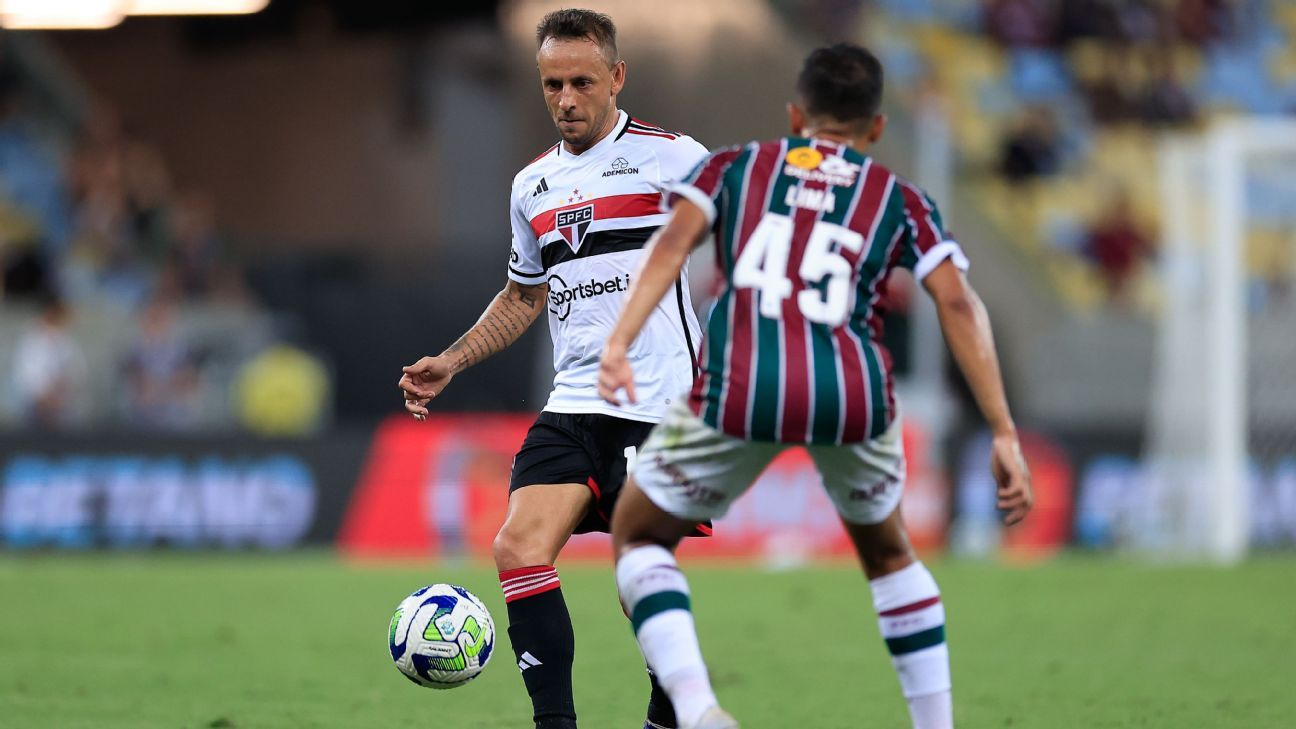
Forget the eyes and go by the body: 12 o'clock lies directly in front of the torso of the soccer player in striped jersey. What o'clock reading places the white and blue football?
The white and blue football is roughly at 10 o'clock from the soccer player in striped jersey.

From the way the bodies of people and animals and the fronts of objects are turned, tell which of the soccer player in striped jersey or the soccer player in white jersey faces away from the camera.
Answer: the soccer player in striped jersey

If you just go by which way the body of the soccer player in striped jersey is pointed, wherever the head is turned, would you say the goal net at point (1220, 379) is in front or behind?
in front

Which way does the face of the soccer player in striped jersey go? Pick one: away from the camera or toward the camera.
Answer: away from the camera

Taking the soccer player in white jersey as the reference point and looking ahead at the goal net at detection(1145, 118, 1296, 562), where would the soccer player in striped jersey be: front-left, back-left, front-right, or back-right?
back-right

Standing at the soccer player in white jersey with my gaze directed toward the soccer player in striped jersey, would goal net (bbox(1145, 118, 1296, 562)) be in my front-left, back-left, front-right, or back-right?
back-left

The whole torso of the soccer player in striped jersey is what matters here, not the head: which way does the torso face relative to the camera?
away from the camera

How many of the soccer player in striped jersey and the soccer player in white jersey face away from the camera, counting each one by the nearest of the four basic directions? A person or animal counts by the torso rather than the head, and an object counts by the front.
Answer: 1
